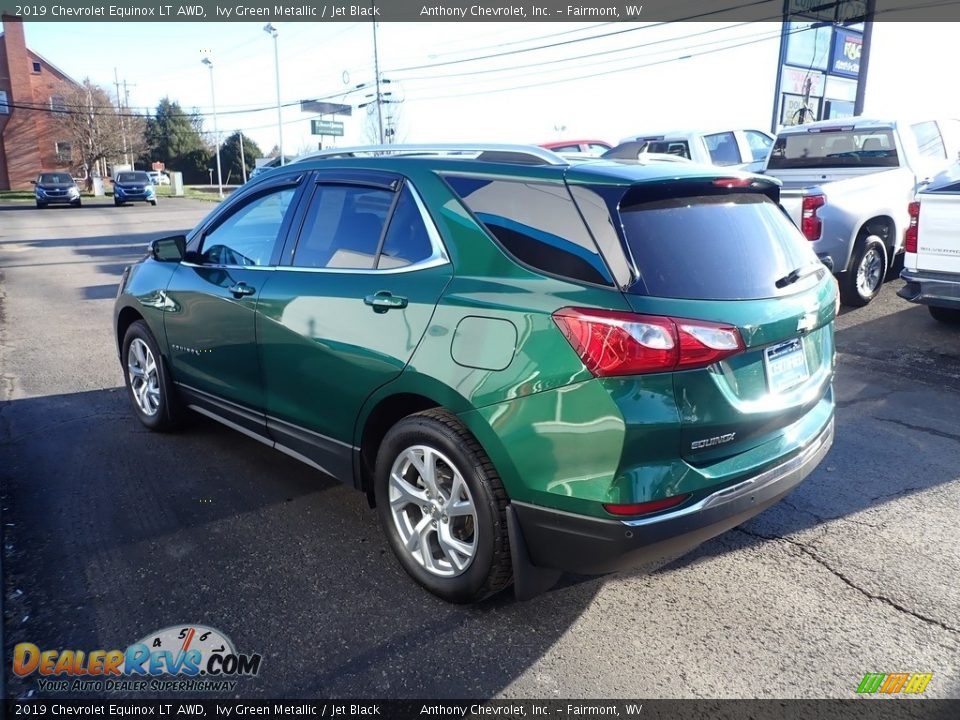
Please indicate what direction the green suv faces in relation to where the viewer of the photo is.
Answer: facing away from the viewer and to the left of the viewer

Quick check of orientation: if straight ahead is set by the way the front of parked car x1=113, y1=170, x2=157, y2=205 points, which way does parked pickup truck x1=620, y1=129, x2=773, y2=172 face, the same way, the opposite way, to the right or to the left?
to the left

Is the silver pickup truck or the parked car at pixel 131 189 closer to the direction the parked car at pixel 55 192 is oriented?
the silver pickup truck

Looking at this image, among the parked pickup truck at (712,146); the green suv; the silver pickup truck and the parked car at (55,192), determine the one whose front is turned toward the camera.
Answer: the parked car at (55,192)

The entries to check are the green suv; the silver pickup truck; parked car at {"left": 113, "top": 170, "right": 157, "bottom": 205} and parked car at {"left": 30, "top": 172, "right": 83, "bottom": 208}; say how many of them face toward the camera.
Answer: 2

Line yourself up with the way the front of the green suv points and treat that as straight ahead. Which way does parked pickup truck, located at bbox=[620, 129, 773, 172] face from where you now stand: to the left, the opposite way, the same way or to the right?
to the right

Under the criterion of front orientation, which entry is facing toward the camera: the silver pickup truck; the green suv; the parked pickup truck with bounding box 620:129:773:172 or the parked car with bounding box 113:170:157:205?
the parked car with bounding box 113:170:157:205

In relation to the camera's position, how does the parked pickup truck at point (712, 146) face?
facing away from the viewer and to the right of the viewer

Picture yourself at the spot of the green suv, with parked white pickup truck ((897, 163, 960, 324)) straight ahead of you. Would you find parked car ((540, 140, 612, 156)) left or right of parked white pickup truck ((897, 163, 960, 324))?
left

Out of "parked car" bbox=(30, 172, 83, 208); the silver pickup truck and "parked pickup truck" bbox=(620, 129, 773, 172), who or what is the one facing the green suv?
"parked car" bbox=(30, 172, 83, 208)

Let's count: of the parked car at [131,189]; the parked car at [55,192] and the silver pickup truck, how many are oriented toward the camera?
2

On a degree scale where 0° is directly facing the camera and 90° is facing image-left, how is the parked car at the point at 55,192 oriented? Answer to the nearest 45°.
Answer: approximately 0°

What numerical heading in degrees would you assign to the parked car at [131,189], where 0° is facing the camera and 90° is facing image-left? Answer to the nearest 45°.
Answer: approximately 0°
